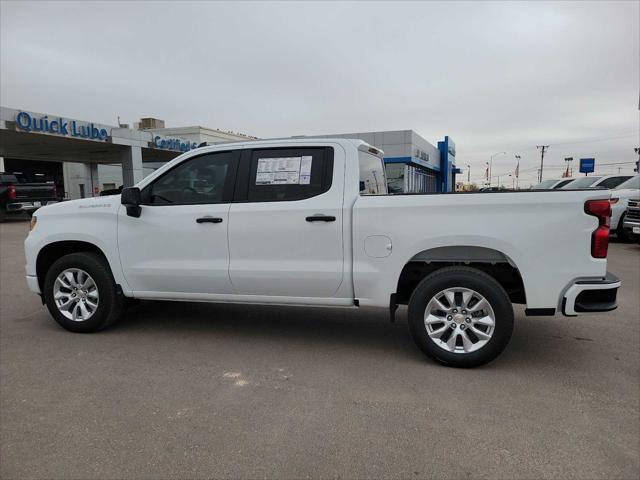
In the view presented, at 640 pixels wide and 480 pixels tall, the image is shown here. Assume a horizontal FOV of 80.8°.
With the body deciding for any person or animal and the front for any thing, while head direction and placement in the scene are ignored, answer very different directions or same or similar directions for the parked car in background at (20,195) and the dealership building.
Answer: very different directions

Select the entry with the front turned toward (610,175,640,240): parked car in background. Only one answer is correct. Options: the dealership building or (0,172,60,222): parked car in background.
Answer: the dealership building

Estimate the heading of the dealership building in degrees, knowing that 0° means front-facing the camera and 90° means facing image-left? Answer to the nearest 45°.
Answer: approximately 315°

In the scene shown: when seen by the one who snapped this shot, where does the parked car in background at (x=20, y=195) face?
facing away from the viewer and to the left of the viewer

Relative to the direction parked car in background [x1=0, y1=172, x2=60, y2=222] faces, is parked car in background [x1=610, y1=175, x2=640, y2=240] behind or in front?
behind

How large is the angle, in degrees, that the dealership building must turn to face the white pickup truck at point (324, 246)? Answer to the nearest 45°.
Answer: approximately 45° to its right
